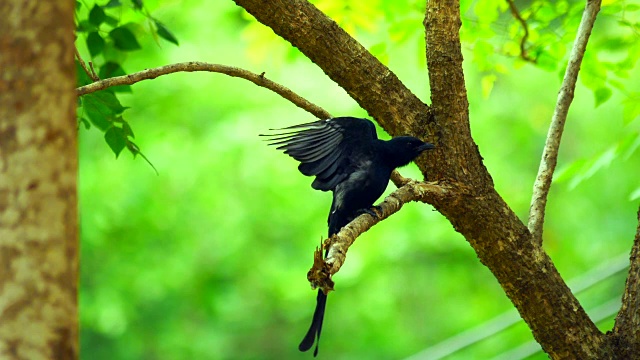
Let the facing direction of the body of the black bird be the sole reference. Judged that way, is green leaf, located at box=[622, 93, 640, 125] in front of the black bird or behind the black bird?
in front

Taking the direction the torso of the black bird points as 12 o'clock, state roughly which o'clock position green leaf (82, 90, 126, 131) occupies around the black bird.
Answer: The green leaf is roughly at 5 o'clock from the black bird.

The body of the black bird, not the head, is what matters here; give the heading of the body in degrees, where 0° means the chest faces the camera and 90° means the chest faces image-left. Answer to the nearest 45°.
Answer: approximately 270°

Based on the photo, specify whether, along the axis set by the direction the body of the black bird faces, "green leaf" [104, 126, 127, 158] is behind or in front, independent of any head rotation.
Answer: behind

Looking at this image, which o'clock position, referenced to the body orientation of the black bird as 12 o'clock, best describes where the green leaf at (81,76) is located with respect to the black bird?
The green leaf is roughly at 5 o'clock from the black bird.

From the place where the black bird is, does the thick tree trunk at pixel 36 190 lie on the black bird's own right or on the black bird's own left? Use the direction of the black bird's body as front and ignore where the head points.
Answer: on the black bird's own right

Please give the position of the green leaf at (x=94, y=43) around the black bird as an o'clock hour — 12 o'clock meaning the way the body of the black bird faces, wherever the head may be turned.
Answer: The green leaf is roughly at 5 o'clock from the black bird.
